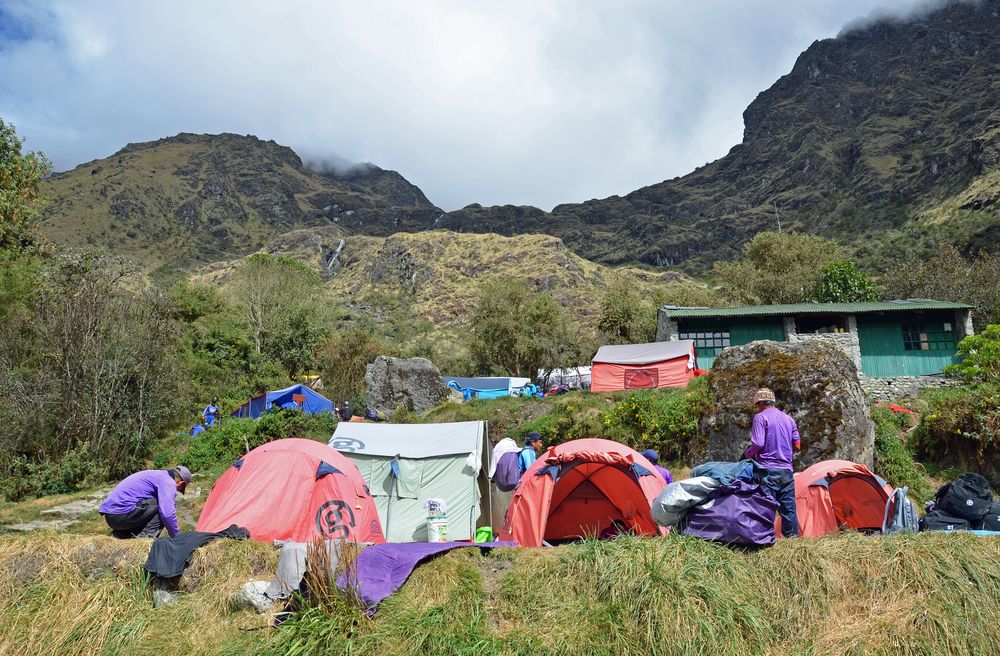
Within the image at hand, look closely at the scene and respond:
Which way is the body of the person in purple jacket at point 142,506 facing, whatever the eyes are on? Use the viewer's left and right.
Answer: facing to the right of the viewer

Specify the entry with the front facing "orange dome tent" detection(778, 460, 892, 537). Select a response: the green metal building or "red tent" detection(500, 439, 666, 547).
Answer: the green metal building

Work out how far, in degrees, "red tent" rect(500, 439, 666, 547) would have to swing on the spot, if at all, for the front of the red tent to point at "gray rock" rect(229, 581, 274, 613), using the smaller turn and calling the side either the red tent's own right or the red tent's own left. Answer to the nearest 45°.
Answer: approximately 45° to the red tent's own right

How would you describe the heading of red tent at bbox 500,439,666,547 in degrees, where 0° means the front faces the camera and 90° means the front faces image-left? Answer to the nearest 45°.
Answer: approximately 0°

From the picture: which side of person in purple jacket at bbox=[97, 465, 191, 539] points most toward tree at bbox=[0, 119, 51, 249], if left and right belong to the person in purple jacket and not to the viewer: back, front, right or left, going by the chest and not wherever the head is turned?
left

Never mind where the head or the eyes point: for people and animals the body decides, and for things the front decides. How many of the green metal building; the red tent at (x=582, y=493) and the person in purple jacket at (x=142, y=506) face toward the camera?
2

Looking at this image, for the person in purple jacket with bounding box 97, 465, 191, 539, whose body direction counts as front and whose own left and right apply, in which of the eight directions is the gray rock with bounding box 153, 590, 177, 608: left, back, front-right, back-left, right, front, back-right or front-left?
right

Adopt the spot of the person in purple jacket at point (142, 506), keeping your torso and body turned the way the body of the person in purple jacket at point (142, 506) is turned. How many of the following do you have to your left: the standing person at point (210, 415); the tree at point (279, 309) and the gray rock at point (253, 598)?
2

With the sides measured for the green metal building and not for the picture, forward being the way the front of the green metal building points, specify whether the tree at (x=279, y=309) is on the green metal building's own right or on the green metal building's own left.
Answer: on the green metal building's own right

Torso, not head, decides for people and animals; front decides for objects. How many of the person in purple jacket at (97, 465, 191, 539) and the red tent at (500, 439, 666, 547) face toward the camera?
1

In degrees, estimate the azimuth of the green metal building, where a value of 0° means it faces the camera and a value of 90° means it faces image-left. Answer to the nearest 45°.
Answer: approximately 0°

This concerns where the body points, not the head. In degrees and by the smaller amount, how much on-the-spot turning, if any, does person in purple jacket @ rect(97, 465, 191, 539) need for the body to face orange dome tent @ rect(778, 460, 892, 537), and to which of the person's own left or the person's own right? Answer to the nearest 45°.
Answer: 0° — they already face it

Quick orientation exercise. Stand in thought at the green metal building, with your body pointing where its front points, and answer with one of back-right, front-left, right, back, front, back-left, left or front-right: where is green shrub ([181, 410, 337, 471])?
front-right

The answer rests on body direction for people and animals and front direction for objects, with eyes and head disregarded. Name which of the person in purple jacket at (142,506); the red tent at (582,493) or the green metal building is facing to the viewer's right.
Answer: the person in purple jacket

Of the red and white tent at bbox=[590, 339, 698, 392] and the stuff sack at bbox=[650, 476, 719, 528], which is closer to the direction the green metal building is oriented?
the stuff sack

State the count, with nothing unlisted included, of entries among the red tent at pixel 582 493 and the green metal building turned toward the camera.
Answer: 2

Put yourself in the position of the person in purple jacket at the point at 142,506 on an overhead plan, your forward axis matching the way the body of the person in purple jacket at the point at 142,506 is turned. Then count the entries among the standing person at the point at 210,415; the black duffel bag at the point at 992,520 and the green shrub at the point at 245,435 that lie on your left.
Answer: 2
